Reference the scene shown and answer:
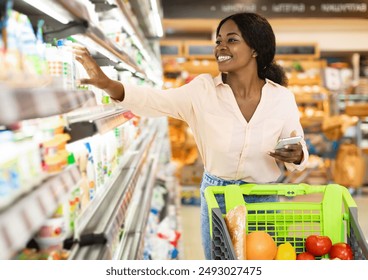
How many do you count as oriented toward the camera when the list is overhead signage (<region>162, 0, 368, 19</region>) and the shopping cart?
2

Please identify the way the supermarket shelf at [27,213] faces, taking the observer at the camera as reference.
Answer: facing the viewer and to the right of the viewer

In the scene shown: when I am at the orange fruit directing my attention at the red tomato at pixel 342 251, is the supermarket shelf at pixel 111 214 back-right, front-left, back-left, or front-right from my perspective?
back-left

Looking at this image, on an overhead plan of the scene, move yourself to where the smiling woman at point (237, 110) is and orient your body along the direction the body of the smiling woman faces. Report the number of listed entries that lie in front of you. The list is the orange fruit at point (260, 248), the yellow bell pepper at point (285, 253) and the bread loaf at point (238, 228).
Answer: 3

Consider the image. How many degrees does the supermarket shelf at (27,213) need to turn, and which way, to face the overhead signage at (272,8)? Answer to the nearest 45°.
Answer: approximately 90° to its left

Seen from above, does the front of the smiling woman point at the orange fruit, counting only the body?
yes

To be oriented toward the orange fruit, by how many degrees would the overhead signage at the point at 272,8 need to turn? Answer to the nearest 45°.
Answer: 0° — it already faces it

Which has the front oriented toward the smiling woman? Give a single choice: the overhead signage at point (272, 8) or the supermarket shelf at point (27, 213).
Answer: the overhead signage

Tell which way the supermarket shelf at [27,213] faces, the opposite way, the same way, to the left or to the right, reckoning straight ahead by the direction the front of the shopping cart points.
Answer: to the left

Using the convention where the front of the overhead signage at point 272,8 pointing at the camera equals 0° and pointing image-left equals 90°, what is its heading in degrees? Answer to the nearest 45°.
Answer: approximately 0°

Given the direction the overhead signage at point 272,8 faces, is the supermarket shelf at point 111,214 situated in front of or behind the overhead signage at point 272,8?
in front
